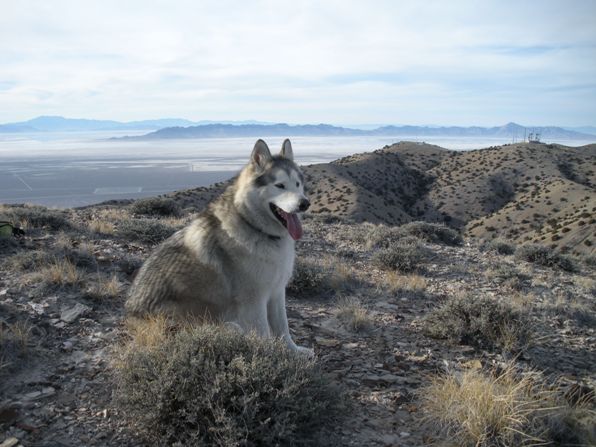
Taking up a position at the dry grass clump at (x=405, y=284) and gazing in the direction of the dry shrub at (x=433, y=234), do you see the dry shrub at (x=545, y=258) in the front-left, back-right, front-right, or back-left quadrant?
front-right

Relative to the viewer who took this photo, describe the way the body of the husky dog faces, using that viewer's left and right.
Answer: facing the viewer and to the right of the viewer

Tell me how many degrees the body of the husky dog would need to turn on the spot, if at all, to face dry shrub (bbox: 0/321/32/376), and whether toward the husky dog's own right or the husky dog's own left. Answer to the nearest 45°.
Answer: approximately 135° to the husky dog's own right

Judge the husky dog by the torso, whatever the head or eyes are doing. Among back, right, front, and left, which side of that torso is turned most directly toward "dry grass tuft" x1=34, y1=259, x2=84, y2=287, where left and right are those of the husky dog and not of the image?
back

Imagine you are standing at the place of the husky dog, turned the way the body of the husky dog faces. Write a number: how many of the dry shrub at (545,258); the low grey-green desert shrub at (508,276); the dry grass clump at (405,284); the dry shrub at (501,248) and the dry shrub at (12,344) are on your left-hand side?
4

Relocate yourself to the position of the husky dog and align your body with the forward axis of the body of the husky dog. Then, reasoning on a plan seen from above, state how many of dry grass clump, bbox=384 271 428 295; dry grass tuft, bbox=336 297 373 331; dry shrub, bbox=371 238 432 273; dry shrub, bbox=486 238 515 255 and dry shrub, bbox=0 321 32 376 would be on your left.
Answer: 4

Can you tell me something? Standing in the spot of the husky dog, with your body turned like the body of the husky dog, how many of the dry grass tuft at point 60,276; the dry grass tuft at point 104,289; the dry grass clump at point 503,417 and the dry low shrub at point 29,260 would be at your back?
3

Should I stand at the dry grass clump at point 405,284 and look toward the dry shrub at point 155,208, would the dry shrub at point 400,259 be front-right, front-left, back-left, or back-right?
front-right

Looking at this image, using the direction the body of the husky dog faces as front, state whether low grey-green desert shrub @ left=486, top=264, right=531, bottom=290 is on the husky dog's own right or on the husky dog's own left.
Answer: on the husky dog's own left

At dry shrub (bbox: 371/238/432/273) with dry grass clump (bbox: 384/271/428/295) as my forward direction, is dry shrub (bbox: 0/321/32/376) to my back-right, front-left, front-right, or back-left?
front-right

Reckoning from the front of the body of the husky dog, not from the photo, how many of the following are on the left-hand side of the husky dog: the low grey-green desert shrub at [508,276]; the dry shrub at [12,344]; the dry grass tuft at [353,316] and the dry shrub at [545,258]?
3

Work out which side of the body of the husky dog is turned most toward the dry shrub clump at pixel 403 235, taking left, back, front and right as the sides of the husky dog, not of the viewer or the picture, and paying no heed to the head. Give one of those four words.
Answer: left

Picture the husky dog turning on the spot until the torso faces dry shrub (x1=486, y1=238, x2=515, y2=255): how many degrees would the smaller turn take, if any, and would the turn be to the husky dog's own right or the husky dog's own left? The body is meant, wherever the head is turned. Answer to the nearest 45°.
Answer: approximately 90° to the husky dog's own left

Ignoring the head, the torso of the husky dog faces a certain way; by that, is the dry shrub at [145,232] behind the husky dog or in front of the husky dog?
behind

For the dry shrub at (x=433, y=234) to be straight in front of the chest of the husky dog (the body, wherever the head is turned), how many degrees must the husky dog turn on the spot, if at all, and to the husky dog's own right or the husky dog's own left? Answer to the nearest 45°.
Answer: approximately 90° to the husky dog's own left

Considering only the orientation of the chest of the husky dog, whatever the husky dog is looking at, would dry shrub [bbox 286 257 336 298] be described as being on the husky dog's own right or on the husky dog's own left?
on the husky dog's own left
